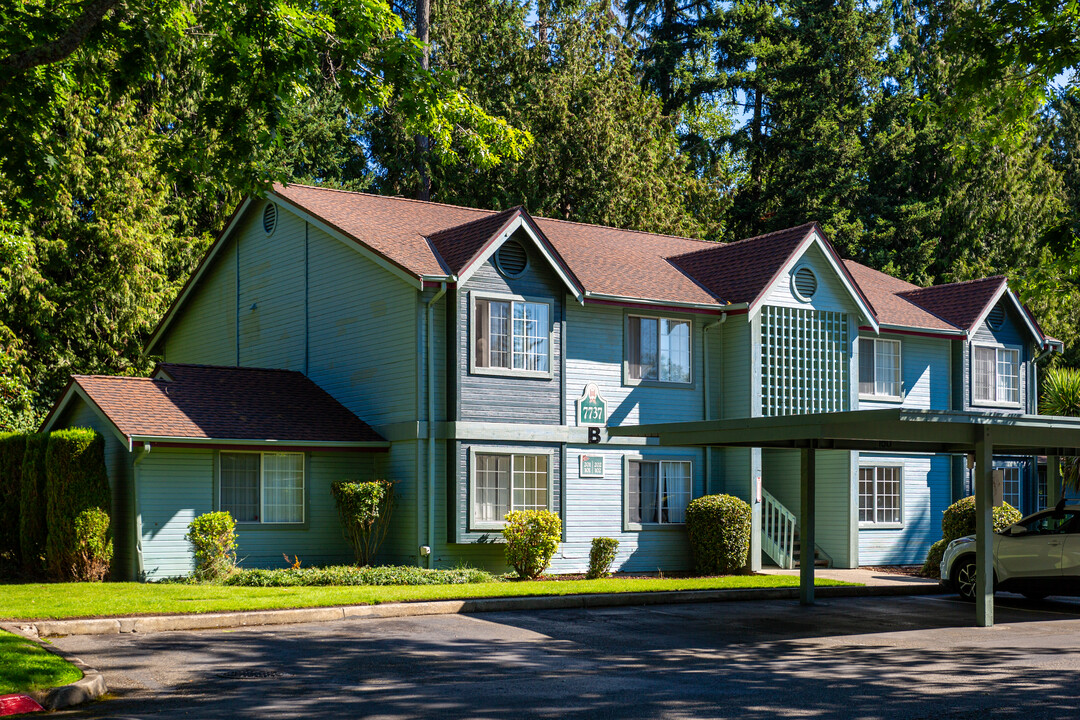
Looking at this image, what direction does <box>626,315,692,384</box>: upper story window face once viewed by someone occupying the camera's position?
facing the viewer and to the right of the viewer

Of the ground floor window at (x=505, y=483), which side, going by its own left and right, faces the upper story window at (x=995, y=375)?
left

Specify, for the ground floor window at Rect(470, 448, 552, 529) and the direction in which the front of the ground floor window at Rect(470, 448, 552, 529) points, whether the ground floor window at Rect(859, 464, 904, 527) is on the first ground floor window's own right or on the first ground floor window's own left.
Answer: on the first ground floor window's own left

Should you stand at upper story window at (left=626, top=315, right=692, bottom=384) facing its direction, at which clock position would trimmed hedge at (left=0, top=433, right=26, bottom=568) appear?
The trimmed hedge is roughly at 4 o'clock from the upper story window.

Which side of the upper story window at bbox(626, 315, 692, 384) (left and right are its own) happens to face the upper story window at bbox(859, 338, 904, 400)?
left

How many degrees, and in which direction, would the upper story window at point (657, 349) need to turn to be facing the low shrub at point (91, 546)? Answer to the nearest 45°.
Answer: approximately 90° to its right

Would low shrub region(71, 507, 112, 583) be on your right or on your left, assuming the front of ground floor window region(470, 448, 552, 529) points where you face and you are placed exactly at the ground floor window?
on your right

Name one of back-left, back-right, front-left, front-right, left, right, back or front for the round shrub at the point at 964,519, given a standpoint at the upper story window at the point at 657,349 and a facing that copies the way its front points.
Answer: front-left

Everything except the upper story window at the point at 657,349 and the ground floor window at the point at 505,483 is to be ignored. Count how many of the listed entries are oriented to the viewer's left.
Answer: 0

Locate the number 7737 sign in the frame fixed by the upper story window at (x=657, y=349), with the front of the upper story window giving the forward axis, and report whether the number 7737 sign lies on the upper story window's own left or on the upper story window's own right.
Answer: on the upper story window's own right
